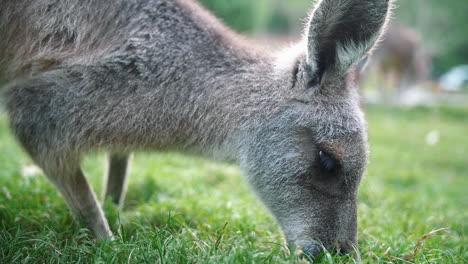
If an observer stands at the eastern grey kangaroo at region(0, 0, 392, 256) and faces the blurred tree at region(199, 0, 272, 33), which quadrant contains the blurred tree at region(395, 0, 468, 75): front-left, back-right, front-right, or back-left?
front-right

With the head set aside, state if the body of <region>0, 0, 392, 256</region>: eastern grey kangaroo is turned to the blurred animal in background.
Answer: no

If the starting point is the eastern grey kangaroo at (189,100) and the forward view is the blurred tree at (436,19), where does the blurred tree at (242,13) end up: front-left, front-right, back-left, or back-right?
front-left

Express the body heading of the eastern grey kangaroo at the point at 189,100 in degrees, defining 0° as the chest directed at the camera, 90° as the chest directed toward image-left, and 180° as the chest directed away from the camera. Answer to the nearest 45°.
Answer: approximately 270°

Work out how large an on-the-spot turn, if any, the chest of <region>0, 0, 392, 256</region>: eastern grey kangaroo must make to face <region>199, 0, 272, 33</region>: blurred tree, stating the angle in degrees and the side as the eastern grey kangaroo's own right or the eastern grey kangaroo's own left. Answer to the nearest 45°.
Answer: approximately 90° to the eastern grey kangaroo's own left

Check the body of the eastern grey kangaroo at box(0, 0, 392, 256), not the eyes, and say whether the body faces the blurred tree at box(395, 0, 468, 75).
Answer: no
